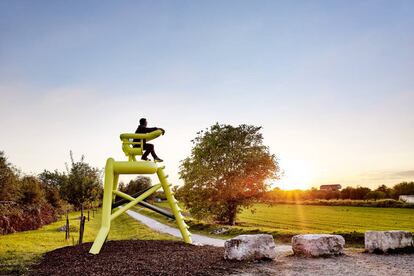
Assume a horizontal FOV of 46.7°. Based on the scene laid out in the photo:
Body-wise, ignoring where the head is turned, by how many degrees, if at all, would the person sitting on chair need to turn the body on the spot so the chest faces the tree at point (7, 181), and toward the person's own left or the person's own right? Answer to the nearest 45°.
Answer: approximately 135° to the person's own left

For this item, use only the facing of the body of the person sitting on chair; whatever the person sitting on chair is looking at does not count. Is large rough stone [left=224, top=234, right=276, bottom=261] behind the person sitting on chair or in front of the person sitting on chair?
in front

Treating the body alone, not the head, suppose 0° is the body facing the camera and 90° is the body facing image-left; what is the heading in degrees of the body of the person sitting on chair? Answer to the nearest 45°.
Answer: approximately 270°

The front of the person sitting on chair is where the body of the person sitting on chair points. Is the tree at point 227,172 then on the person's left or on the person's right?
on the person's left

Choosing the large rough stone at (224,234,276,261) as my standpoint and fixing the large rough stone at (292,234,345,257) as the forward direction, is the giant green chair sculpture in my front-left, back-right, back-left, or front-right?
back-left

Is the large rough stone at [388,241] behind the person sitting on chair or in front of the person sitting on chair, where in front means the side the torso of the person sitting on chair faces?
in front

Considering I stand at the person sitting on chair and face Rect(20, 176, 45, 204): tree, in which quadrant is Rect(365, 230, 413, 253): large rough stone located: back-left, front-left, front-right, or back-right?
back-right

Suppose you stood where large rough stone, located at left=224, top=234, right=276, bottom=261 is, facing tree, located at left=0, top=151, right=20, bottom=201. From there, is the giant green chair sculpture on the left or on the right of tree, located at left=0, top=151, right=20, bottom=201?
left

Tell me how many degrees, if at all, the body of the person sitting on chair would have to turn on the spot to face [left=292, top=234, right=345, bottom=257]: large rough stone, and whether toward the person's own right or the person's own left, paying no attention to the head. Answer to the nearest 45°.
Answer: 0° — they already face it

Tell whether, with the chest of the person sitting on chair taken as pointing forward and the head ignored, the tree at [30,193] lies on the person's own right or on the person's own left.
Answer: on the person's own left

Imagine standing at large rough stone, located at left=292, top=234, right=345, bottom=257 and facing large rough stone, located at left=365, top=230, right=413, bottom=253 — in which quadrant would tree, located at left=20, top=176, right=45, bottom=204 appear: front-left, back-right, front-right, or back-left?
back-left

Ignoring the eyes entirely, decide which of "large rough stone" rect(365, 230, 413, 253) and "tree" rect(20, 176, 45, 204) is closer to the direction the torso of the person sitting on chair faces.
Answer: the large rough stone
